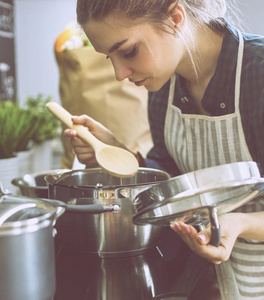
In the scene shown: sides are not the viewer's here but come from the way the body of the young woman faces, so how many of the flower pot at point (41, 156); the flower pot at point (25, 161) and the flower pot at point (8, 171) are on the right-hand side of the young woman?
3

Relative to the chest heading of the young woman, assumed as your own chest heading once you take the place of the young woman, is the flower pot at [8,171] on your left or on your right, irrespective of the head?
on your right

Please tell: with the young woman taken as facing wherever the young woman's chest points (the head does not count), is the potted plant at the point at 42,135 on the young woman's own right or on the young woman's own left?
on the young woman's own right

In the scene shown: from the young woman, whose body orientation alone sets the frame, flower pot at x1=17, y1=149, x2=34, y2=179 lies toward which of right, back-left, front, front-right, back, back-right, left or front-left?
right

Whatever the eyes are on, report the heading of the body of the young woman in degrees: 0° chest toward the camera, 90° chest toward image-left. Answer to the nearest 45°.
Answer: approximately 45°

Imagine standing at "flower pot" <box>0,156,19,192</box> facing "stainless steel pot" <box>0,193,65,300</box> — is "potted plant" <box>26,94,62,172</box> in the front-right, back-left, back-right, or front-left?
back-left

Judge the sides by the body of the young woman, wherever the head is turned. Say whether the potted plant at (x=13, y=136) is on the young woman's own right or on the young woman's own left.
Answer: on the young woman's own right
